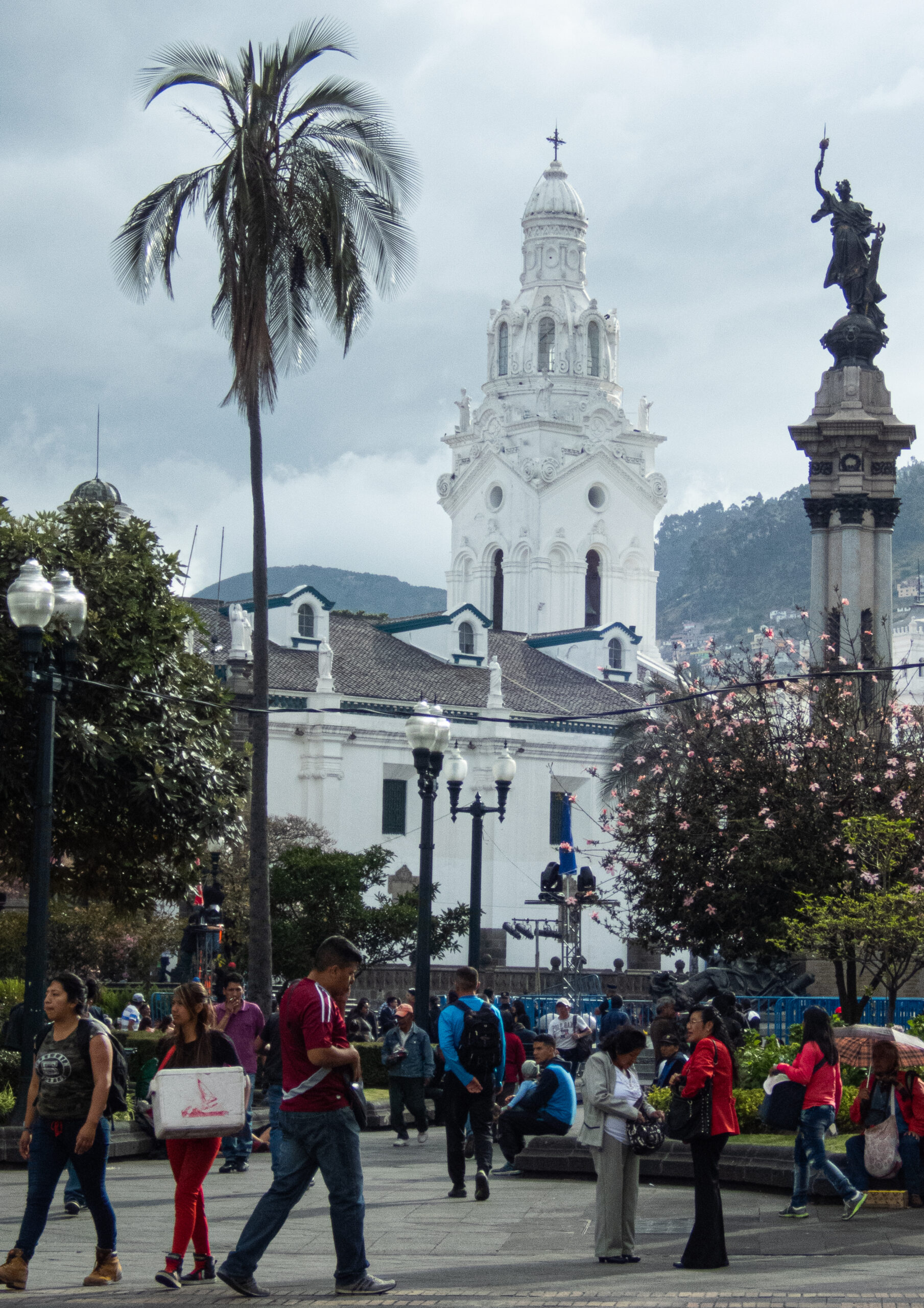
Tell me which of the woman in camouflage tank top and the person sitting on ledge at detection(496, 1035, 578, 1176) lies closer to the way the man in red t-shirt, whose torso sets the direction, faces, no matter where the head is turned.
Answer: the person sitting on ledge

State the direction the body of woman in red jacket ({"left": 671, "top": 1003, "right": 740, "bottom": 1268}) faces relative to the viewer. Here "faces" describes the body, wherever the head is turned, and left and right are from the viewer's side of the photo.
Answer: facing to the left of the viewer

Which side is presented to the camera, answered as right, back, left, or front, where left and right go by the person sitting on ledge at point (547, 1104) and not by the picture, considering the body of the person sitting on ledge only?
left

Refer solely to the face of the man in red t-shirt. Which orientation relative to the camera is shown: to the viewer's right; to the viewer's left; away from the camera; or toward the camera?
to the viewer's right

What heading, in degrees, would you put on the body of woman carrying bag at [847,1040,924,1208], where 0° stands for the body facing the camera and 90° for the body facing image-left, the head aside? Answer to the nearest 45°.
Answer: approximately 0°

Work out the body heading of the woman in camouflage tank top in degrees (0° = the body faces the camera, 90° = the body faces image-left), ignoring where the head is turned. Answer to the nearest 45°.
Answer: approximately 45°

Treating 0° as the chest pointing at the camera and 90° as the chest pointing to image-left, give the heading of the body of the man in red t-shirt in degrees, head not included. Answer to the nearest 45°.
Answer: approximately 270°

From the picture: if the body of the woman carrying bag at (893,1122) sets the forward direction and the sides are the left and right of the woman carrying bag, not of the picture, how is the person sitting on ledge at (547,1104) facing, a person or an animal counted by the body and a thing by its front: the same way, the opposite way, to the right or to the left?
to the right

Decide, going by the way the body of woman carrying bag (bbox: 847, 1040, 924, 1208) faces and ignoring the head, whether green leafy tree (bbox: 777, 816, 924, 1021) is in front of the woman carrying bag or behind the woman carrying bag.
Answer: behind

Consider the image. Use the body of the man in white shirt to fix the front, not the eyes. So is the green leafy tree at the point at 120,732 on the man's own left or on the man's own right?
on the man's own right
